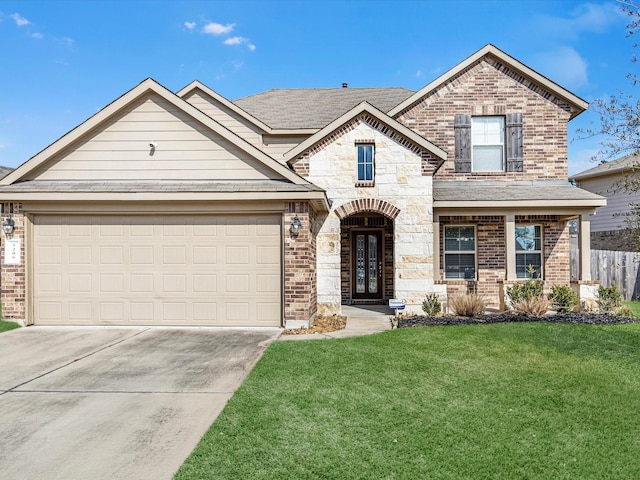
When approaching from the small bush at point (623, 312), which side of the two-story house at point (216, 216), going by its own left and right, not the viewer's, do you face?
left

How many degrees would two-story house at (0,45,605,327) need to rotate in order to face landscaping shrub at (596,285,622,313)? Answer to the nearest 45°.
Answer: approximately 90° to its left

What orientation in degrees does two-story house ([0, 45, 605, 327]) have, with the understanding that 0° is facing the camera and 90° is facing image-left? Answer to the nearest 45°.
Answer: approximately 0°
